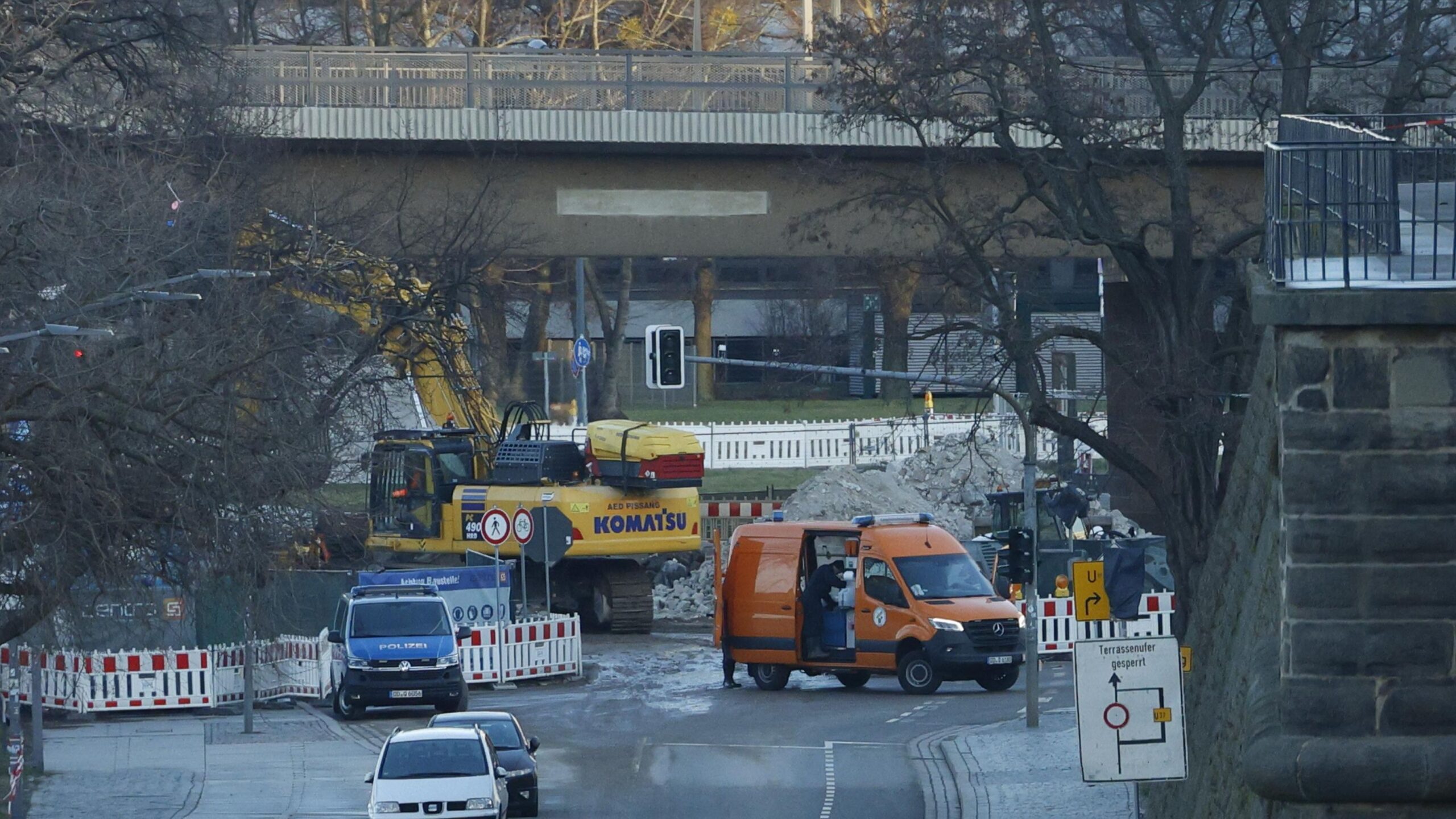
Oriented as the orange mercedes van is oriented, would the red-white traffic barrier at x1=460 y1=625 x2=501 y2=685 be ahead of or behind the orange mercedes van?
behind

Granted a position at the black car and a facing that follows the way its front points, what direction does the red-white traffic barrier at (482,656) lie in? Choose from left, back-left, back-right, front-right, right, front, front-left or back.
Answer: back

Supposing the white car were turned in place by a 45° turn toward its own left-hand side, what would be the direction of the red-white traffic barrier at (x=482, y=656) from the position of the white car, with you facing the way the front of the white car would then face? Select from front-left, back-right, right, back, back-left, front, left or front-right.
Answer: back-left

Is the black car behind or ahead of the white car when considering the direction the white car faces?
behind

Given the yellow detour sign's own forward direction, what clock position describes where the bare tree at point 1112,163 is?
The bare tree is roughly at 6 o'clock from the yellow detour sign.

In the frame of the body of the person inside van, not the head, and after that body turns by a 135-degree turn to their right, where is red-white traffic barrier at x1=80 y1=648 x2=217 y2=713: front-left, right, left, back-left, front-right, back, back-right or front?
front-right

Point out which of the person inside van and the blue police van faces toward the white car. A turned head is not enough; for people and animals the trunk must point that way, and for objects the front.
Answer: the blue police van

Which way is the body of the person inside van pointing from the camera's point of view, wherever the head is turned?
to the viewer's right
